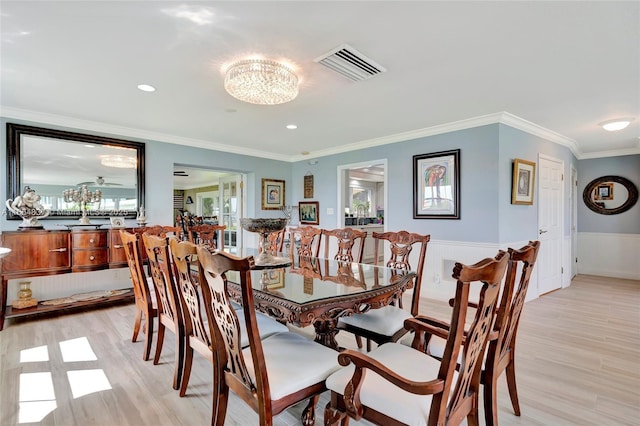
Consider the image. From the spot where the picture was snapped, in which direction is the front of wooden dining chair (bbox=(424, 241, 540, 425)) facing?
facing away from the viewer and to the left of the viewer

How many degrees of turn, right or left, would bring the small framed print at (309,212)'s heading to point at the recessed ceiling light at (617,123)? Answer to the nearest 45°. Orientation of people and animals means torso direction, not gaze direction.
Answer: approximately 90° to its left

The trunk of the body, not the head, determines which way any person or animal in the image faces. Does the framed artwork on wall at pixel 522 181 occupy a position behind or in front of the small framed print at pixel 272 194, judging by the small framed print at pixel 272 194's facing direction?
in front

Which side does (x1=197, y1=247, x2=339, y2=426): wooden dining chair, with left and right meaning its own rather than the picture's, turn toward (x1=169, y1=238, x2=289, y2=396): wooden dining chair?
left

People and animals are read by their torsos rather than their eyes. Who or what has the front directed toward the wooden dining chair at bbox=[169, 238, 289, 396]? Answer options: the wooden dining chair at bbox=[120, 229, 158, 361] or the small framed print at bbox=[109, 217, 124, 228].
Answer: the small framed print

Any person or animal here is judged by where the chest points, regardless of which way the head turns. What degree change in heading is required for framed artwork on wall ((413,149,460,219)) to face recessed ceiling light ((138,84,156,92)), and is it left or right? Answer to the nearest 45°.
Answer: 0° — it already faces it

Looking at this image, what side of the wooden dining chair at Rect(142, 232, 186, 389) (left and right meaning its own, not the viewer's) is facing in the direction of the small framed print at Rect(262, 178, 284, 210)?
front

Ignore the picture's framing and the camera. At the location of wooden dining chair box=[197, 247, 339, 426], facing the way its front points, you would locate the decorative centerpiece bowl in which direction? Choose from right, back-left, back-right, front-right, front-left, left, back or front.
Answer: front-left

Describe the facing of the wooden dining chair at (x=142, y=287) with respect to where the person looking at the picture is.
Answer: facing away from the viewer and to the right of the viewer
